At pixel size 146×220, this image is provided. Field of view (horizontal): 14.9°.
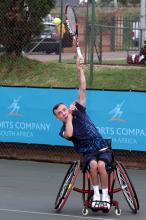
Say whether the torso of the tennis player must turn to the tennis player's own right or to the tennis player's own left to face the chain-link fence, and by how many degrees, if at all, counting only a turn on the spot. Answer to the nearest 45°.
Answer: approximately 180°

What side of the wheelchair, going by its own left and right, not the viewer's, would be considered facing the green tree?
back

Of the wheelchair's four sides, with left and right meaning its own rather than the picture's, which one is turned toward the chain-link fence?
back

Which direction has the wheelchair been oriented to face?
toward the camera
